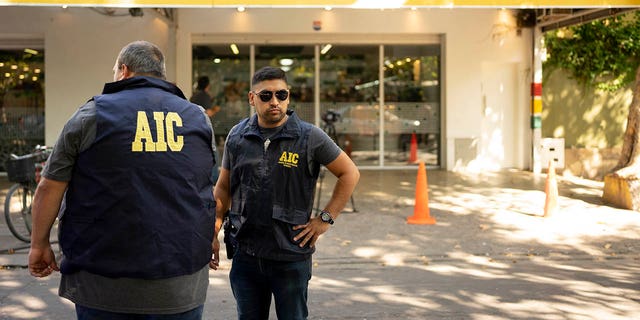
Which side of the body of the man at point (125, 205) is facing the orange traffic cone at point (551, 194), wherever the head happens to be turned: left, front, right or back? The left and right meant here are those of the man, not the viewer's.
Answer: right

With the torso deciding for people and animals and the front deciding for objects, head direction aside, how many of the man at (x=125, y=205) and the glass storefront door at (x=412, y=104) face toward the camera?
1

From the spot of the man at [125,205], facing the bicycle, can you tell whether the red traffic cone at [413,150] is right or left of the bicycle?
right

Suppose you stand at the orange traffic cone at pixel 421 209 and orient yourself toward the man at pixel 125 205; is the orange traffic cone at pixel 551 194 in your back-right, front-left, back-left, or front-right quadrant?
back-left

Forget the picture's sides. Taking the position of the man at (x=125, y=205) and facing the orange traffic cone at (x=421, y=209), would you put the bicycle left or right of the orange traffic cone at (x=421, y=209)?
left

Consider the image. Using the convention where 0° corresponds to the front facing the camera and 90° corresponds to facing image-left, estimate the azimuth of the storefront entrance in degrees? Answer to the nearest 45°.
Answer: approximately 0°

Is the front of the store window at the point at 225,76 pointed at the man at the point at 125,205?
yes

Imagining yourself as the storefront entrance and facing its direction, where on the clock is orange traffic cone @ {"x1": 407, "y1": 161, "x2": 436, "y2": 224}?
The orange traffic cone is roughly at 12 o'clock from the storefront entrance.
